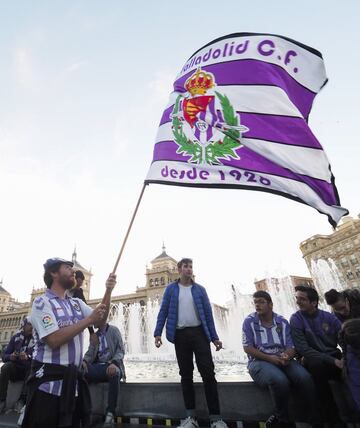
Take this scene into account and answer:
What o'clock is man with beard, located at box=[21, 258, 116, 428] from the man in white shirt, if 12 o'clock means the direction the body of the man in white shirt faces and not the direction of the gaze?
The man with beard is roughly at 1 o'clock from the man in white shirt.

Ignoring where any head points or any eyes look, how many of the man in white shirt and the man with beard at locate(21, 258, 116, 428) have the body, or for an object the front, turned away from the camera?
0

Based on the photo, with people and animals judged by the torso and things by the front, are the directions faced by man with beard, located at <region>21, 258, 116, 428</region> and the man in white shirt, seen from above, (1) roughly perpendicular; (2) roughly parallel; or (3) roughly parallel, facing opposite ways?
roughly perpendicular

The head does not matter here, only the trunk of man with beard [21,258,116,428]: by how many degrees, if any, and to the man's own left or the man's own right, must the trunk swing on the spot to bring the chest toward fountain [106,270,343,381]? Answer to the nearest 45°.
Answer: approximately 90° to the man's own left

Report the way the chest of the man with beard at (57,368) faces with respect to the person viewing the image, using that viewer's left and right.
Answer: facing the viewer and to the right of the viewer

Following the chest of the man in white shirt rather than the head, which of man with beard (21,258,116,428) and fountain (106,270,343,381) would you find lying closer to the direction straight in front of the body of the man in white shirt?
the man with beard

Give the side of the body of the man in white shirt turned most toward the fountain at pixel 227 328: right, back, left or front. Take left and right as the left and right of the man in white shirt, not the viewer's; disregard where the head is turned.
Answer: back

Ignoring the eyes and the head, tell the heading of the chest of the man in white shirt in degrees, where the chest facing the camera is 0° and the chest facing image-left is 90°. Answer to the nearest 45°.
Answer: approximately 0°

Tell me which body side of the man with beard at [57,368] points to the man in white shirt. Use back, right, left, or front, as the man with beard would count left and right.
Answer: left
